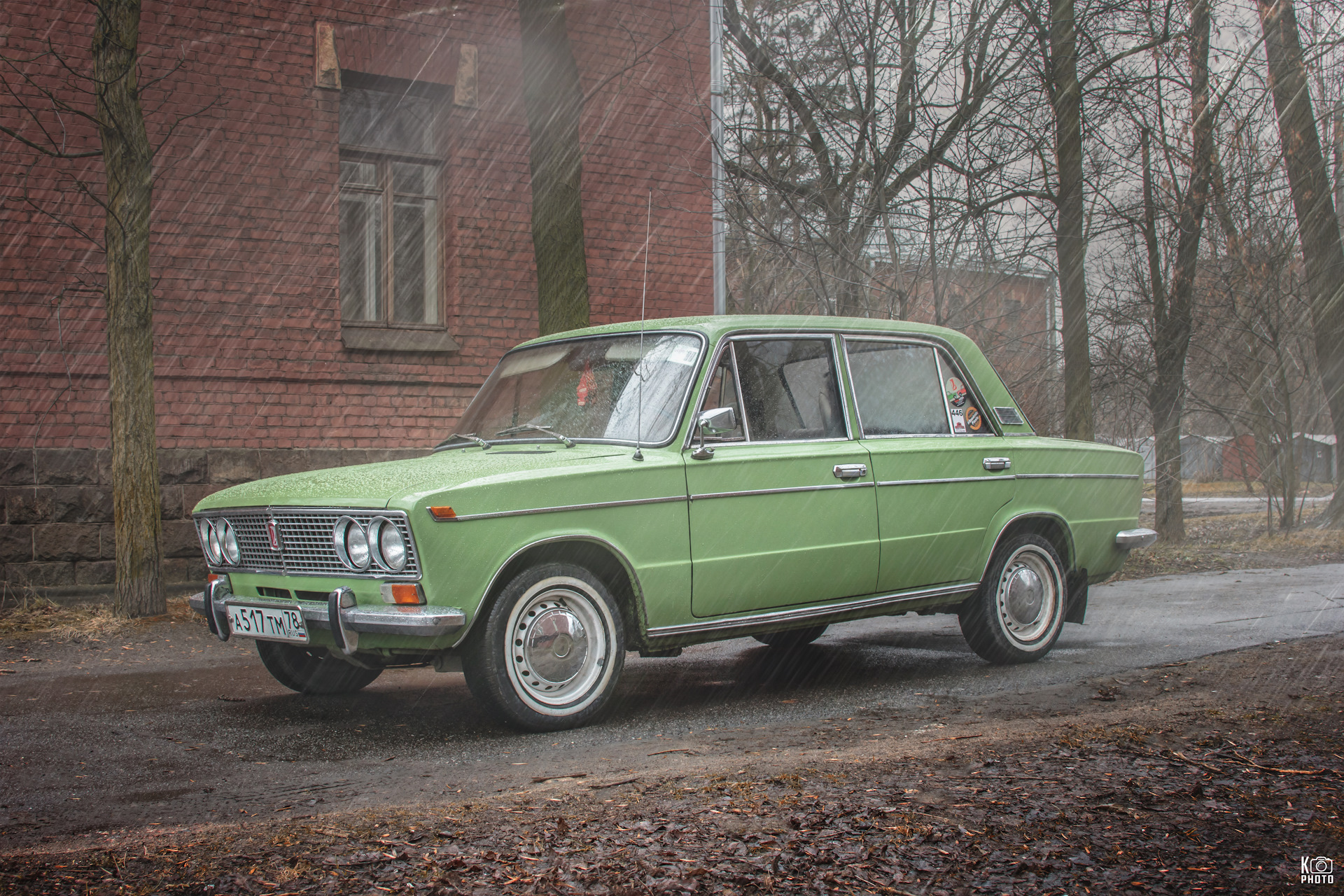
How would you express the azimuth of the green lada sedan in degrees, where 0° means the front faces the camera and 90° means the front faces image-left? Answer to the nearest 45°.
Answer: approximately 45°

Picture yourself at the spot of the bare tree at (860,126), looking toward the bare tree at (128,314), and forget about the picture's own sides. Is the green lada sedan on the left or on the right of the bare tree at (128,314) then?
left

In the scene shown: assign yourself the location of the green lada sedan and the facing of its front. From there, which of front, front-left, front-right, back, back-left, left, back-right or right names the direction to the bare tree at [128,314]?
right

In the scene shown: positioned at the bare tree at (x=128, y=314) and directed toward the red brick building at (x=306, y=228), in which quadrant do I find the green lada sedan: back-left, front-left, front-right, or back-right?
back-right

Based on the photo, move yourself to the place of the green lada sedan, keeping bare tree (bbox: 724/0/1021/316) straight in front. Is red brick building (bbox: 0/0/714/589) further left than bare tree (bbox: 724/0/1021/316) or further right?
left

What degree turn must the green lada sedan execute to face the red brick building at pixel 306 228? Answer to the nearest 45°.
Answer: approximately 90° to its right

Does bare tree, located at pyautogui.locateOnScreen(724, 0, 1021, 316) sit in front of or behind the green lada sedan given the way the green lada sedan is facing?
behind
